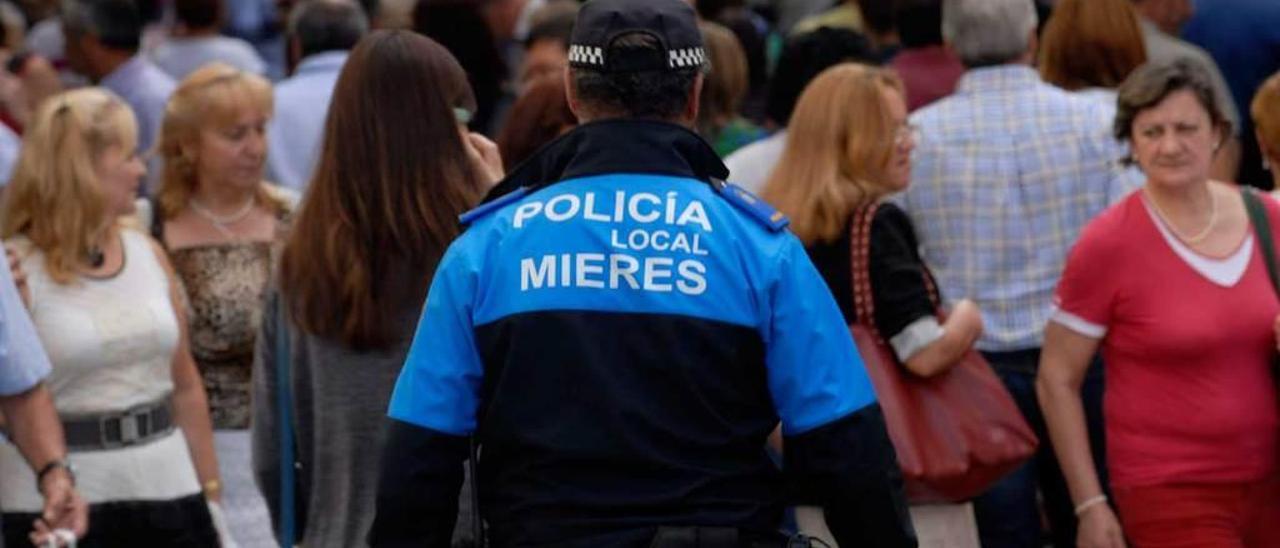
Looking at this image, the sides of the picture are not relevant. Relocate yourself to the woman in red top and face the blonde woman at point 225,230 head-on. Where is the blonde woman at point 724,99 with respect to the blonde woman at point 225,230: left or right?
right

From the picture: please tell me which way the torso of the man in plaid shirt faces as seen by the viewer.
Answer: away from the camera

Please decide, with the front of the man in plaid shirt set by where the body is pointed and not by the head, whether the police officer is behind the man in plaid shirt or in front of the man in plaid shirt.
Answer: behind

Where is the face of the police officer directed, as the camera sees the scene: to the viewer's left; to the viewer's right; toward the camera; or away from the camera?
away from the camera

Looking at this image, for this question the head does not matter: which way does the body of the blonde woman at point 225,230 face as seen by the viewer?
toward the camera

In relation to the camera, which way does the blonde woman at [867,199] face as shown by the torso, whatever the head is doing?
to the viewer's right

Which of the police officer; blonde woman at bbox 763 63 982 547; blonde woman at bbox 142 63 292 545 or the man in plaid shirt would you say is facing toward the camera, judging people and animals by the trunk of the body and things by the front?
blonde woman at bbox 142 63 292 545

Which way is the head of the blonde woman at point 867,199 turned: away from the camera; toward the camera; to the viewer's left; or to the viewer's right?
to the viewer's right

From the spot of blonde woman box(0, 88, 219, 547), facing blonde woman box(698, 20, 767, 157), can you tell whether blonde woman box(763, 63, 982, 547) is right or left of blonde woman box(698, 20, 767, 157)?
right

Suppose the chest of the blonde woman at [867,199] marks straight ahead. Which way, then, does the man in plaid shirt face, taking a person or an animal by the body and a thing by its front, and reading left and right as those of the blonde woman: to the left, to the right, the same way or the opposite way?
to the left

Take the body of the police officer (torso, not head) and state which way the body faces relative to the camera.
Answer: away from the camera

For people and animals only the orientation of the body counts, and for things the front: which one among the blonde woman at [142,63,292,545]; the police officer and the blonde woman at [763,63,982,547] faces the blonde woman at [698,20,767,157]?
the police officer

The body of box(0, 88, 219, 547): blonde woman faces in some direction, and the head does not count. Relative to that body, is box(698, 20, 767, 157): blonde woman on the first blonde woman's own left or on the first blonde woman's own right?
on the first blonde woman's own left
